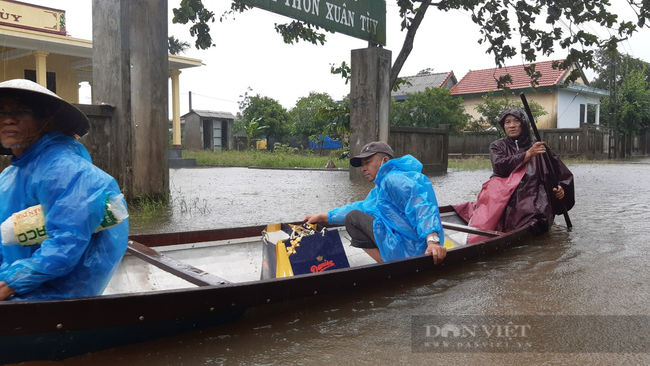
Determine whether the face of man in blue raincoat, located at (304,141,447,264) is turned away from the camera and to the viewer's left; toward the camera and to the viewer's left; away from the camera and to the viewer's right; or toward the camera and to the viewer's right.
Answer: toward the camera and to the viewer's left

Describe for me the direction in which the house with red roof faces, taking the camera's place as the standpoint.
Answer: facing the viewer and to the right of the viewer

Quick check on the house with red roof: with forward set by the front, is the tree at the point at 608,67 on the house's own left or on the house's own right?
on the house's own left

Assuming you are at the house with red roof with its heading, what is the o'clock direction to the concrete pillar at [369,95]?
The concrete pillar is roughly at 2 o'clock from the house with red roof.

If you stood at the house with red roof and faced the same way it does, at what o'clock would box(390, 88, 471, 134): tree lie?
The tree is roughly at 2 o'clock from the house with red roof.

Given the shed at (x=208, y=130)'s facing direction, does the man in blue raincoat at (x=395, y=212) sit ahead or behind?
ahead

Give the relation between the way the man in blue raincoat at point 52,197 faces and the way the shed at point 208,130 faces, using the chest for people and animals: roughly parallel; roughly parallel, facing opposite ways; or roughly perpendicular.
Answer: roughly perpendicular

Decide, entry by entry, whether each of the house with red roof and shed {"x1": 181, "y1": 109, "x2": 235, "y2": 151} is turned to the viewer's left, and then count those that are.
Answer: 0
